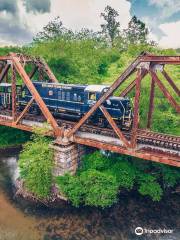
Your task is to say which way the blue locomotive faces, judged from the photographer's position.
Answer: facing the viewer and to the right of the viewer
